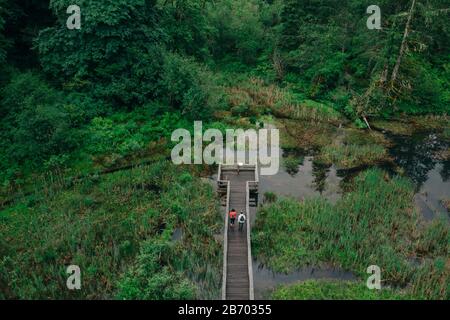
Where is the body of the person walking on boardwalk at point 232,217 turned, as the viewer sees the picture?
away from the camera
